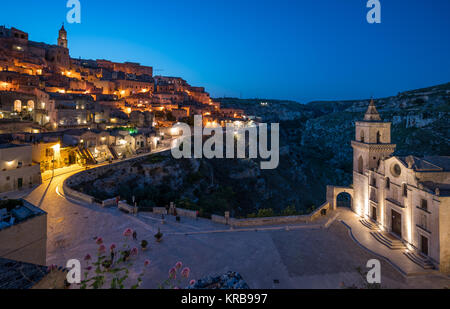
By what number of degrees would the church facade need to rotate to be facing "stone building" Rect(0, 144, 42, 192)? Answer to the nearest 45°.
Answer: approximately 45° to its right

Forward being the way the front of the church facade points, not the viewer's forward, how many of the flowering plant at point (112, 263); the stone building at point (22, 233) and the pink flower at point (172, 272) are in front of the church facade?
3

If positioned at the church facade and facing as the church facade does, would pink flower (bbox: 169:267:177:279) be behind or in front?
in front

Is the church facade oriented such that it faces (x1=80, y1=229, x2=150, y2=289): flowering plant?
yes

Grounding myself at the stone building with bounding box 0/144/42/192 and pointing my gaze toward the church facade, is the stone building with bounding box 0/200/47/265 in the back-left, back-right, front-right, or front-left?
front-right

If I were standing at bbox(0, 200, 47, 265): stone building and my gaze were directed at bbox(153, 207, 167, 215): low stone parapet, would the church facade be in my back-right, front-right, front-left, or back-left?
front-right

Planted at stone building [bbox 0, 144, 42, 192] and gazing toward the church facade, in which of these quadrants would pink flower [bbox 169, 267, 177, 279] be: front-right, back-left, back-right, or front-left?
front-right

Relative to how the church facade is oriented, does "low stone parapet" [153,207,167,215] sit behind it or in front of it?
in front
